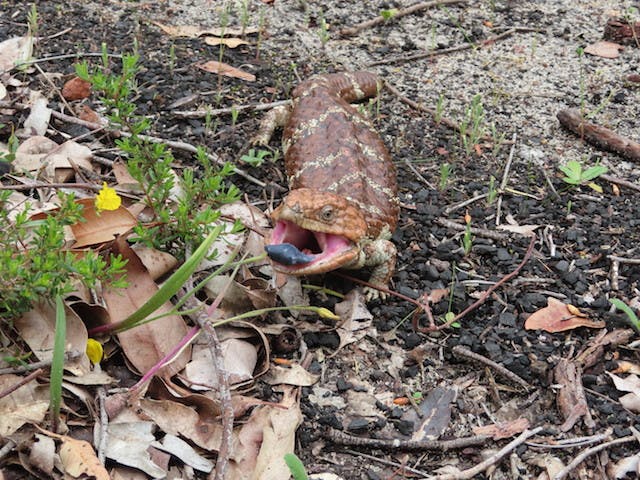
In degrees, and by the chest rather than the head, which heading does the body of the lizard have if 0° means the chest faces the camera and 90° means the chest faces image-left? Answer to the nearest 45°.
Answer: approximately 45°

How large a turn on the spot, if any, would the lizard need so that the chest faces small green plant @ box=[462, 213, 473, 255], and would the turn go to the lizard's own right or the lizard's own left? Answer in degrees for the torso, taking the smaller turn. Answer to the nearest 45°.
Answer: approximately 90° to the lizard's own left

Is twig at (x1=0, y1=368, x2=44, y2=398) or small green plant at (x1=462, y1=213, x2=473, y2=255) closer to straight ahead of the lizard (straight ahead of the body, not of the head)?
the twig

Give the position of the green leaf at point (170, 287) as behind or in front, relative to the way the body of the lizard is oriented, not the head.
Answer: in front

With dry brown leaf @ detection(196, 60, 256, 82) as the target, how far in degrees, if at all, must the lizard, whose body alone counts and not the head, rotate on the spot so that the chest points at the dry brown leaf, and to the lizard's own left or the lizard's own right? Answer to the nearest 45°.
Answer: approximately 90° to the lizard's own right

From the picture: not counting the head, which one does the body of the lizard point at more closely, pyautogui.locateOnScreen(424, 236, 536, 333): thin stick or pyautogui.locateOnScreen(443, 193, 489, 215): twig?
the thin stick

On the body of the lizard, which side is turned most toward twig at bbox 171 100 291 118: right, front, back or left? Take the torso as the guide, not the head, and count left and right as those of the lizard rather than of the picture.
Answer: right

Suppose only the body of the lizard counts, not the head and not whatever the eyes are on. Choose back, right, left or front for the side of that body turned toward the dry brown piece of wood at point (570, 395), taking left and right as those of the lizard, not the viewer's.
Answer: front

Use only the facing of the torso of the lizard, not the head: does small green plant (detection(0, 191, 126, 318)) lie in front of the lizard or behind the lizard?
in front

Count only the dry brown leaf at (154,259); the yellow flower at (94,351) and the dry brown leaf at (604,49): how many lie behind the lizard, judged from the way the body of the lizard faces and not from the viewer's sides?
1

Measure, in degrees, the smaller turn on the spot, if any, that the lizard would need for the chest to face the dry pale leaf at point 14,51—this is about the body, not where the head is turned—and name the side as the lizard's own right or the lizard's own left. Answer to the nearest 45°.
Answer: approximately 90° to the lizard's own right

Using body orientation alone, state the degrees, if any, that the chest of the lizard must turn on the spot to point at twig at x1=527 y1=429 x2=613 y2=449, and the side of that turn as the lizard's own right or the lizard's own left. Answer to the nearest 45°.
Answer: approximately 90° to the lizard's own left

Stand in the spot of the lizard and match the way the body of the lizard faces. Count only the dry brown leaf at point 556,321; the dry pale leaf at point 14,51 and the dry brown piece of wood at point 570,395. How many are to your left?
2
